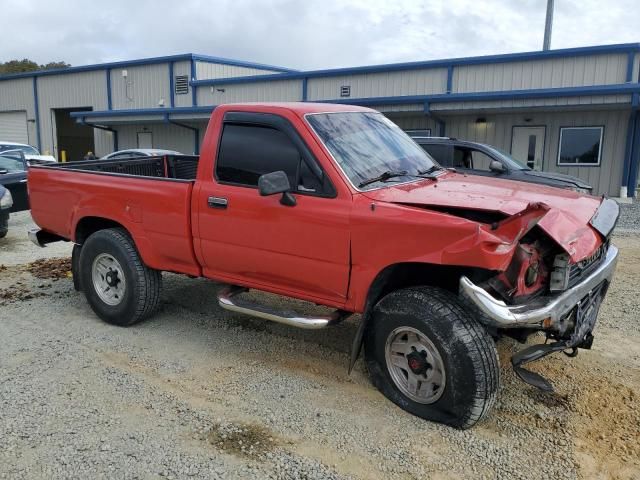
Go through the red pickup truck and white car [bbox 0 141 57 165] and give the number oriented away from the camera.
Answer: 0

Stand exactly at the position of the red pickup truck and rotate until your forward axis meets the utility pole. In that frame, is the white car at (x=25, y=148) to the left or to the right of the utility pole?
left

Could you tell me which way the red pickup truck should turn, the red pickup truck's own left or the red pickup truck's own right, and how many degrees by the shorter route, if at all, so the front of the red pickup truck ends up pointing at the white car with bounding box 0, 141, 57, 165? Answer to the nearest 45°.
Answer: approximately 180°

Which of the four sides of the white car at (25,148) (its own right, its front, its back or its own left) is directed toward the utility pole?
front

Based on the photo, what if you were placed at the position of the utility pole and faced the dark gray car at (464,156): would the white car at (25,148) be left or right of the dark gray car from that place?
right

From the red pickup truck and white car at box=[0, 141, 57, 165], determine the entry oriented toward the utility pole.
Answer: the white car

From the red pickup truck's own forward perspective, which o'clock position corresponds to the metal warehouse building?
The metal warehouse building is roughly at 8 o'clock from the red pickup truck.

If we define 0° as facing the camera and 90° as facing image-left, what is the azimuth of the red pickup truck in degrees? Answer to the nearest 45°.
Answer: approximately 315°

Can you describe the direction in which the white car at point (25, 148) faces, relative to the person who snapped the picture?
facing to the right of the viewer

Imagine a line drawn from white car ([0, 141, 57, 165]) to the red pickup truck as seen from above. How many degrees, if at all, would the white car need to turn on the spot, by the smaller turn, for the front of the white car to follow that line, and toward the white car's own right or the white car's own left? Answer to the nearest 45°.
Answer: approximately 90° to the white car's own right
